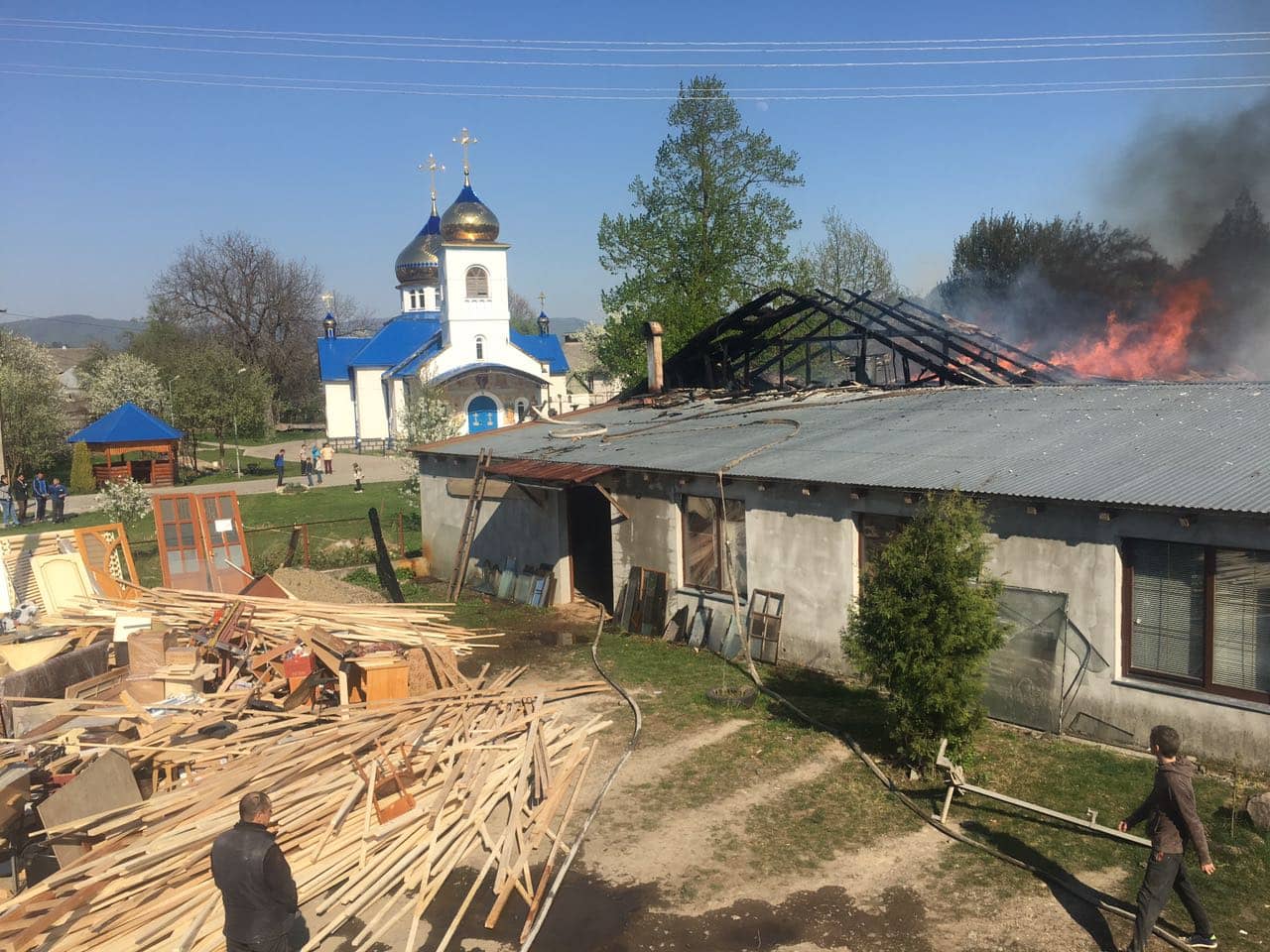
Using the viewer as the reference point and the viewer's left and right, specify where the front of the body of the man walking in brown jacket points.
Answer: facing to the left of the viewer

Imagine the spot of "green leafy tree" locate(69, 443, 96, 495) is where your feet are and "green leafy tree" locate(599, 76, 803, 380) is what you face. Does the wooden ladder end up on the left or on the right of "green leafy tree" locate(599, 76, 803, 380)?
right

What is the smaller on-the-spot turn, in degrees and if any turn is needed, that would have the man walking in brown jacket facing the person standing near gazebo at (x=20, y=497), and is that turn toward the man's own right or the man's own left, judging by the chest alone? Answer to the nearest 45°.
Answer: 0° — they already face them

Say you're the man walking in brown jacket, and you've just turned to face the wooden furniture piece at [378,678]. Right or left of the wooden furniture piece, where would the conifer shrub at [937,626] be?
right

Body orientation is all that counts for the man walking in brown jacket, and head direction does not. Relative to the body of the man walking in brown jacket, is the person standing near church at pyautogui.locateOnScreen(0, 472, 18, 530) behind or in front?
in front

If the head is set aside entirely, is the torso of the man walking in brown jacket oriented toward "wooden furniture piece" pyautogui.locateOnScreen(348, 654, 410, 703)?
yes

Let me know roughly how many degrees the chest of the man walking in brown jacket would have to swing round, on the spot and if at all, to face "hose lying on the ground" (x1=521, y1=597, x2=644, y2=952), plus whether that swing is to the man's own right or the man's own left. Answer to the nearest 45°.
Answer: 0° — they already face it

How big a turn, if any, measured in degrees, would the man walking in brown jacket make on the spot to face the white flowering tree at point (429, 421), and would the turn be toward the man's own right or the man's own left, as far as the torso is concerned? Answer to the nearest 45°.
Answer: approximately 45° to the man's own right
